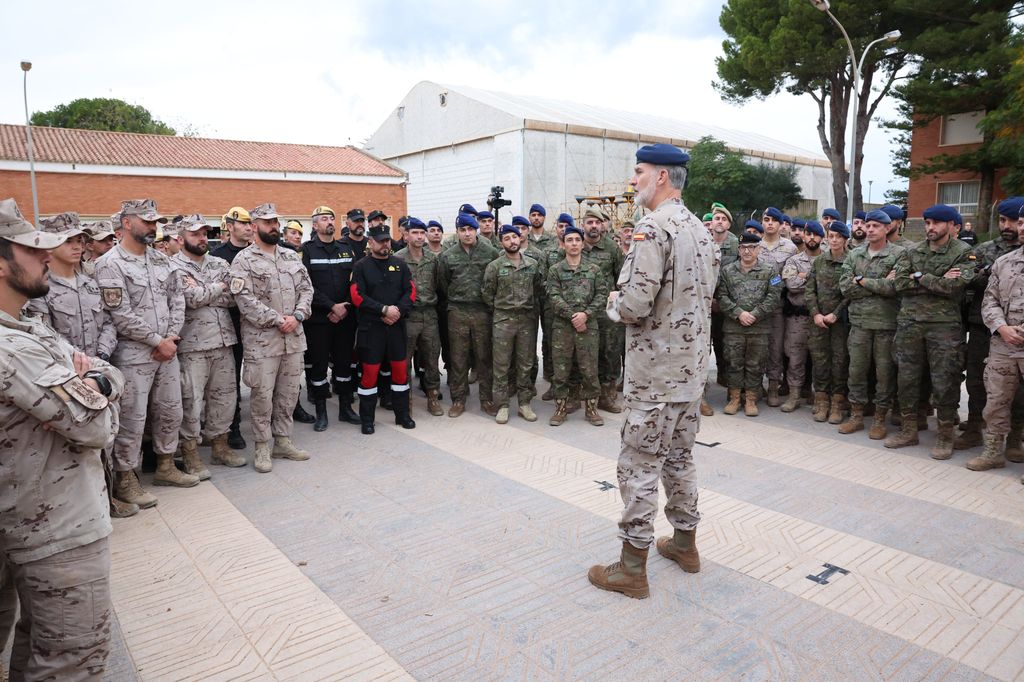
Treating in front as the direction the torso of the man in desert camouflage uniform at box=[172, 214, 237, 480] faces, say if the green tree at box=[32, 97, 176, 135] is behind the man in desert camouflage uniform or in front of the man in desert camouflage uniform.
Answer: behind

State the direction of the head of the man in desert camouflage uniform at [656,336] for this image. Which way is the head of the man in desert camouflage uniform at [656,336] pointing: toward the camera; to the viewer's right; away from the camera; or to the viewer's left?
to the viewer's left

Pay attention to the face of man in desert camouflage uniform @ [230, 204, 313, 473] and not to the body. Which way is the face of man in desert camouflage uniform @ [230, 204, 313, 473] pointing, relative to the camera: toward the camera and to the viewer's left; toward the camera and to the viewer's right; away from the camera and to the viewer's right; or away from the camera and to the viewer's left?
toward the camera and to the viewer's right

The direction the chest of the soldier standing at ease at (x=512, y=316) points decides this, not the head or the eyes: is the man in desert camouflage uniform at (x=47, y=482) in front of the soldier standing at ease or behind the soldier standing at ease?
in front

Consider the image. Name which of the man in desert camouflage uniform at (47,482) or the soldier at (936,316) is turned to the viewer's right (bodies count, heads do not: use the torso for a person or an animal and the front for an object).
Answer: the man in desert camouflage uniform

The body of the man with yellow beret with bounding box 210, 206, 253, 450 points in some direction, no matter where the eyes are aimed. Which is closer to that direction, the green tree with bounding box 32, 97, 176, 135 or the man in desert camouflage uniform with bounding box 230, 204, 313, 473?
the man in desert camouflage uniform

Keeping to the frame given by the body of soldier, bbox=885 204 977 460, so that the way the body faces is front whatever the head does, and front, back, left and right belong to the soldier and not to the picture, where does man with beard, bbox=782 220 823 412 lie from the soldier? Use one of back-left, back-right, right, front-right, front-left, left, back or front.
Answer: right

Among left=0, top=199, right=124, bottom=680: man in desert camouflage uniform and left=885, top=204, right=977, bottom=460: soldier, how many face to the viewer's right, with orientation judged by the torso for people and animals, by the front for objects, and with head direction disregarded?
1

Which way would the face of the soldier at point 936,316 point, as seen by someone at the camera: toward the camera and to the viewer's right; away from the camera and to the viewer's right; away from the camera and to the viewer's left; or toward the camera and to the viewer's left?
toward the camera and to the viewer's left

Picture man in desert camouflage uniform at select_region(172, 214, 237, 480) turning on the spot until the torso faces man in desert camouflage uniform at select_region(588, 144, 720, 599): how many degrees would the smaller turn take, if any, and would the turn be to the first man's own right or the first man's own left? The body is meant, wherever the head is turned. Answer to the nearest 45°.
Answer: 0° — they already face them

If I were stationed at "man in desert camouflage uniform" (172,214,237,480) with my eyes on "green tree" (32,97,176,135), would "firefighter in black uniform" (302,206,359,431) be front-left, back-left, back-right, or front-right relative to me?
front-right

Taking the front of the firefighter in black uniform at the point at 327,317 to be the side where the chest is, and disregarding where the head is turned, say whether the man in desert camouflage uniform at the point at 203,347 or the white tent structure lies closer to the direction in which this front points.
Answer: the man in desert camouflage uniform

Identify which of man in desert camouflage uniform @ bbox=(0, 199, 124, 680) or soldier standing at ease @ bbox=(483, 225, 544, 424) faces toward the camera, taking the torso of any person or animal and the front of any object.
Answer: the soldier standing at ease

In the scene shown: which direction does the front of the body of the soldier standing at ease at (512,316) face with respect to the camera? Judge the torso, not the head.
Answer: toward the camera

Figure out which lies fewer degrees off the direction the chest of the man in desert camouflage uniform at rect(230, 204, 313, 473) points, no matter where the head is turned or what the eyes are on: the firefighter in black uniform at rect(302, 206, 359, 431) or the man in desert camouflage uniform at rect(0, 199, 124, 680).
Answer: the man in desert camouflage uniform

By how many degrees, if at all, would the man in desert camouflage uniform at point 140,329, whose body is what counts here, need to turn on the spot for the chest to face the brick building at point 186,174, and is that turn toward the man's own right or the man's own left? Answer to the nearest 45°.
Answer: approximately 135° to the man's own left

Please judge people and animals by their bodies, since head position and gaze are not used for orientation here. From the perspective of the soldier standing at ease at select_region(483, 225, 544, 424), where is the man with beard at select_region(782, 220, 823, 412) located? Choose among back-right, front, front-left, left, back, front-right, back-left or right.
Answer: left

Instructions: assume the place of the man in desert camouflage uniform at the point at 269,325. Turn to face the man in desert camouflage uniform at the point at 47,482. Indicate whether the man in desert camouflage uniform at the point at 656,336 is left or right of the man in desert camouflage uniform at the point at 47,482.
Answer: left

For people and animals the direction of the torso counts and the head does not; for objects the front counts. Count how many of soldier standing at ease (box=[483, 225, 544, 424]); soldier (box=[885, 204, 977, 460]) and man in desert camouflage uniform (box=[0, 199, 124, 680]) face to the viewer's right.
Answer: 1

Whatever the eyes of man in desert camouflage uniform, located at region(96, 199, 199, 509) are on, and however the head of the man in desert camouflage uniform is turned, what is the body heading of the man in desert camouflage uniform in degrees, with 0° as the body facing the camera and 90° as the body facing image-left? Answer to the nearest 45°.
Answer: approximately 315°
